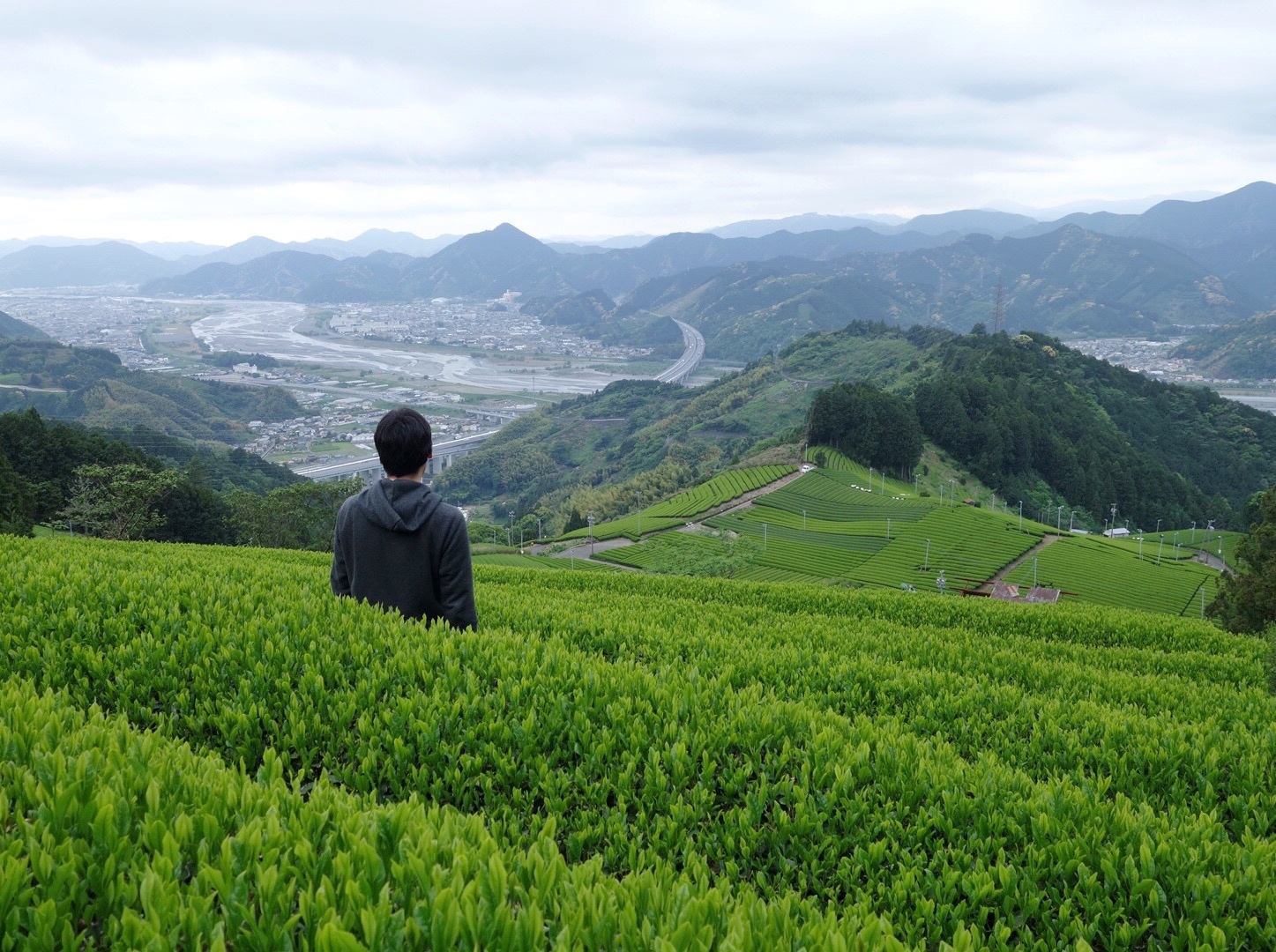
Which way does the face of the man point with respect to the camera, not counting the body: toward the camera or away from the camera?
away from the camera

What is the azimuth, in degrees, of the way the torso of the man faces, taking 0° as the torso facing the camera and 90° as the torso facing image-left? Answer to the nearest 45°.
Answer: approximately 180°

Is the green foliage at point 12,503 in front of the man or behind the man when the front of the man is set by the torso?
in front

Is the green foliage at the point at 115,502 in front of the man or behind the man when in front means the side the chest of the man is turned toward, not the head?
in front
